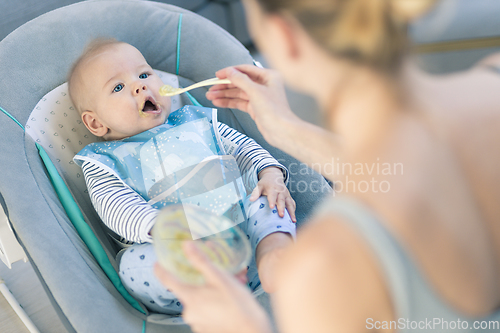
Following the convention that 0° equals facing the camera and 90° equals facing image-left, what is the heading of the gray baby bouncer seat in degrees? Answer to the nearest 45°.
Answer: approximately 315°

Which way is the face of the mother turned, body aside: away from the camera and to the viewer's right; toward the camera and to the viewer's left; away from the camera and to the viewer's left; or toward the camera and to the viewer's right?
away from the camera and to the viewer's left

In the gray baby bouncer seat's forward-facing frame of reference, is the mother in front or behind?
in front

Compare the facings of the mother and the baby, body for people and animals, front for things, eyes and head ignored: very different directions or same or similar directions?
very different directions

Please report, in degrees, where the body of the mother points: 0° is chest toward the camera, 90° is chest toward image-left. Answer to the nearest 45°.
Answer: approximately 135°

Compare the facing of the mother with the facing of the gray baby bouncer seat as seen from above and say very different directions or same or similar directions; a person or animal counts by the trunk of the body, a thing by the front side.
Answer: very different directions

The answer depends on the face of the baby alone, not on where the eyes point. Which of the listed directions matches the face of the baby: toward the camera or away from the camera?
toward the camera

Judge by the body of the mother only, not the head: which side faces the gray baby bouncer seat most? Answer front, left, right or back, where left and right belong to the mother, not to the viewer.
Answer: front

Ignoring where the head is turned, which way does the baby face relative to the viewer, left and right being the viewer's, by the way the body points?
facing the viewer and to the right of the viewer
